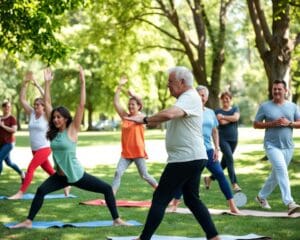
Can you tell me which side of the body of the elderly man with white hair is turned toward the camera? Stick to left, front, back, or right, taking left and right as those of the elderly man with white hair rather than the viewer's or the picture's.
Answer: left

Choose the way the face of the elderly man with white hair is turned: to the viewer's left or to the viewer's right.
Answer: to the viewer's left

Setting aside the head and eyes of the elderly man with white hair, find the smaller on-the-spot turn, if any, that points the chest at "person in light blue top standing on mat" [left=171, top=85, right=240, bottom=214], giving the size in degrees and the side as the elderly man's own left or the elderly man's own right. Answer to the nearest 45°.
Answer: approximately 90° to the elderly man's own right

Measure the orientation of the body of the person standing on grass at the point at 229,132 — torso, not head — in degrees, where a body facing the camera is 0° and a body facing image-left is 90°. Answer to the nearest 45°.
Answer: approximately 0°

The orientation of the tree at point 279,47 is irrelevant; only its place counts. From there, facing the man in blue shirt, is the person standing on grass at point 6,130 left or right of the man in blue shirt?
right

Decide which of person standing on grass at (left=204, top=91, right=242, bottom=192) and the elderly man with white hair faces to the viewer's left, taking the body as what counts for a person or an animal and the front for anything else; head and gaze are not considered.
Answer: the elderly man with white hair

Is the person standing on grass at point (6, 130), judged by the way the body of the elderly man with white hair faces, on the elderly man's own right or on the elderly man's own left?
on the elderly man's own right

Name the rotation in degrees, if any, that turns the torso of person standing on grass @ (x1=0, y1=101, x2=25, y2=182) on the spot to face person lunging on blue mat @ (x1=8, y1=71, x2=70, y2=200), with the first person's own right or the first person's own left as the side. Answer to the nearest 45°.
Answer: approximately 45° to the first person's own left

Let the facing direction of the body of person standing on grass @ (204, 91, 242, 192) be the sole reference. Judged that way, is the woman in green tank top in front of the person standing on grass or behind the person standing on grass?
in front

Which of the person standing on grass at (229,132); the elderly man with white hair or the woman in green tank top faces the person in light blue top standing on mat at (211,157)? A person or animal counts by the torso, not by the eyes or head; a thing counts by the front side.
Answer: the person standing on grass at (229,132)

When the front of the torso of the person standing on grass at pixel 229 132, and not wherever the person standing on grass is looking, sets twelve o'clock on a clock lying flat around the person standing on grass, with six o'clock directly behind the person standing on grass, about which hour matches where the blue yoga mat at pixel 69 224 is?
The blue yoga mat is roughly at 1 o'clock from the person standing on grass.

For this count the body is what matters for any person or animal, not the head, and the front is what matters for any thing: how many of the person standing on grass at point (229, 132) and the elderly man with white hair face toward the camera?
1

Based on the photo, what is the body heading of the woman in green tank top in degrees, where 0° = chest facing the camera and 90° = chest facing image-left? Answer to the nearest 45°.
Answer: approximately 45°

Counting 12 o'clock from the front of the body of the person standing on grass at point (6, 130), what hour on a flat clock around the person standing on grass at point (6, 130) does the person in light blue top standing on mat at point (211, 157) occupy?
the person in light blue top standing on mat at point (211, 157) is roughly at 9 o'clock from the person standing on grass at point (6, 130).

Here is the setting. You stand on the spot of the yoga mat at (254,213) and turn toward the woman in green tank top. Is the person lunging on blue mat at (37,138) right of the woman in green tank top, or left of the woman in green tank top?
right
